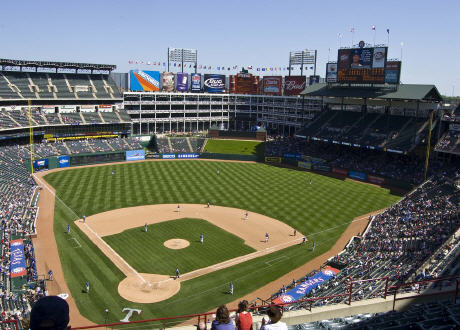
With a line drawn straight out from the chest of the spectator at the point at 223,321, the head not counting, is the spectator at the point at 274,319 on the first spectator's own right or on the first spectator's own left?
on the first spectator's own right

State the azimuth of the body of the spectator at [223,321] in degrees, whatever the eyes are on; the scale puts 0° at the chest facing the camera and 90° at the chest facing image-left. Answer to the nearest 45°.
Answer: approximately 180°

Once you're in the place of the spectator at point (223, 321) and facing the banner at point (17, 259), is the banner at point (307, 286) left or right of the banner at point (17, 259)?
right

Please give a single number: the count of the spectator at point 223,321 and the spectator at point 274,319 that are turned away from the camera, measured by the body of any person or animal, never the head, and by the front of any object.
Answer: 2

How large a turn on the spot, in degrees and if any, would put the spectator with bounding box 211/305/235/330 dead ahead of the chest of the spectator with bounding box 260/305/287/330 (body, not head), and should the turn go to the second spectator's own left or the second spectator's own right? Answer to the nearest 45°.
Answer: approximately 90° to the second spectator's own left

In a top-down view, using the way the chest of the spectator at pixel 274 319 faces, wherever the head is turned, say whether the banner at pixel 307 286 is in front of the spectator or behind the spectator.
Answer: in front

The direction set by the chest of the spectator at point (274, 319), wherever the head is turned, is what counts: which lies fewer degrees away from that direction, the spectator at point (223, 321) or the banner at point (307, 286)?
the banner

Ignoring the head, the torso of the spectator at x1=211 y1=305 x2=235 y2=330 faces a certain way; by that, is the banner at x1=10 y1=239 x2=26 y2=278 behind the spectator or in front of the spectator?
in front

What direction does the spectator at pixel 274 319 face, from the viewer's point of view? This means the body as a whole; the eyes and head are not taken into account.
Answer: away from the camera
